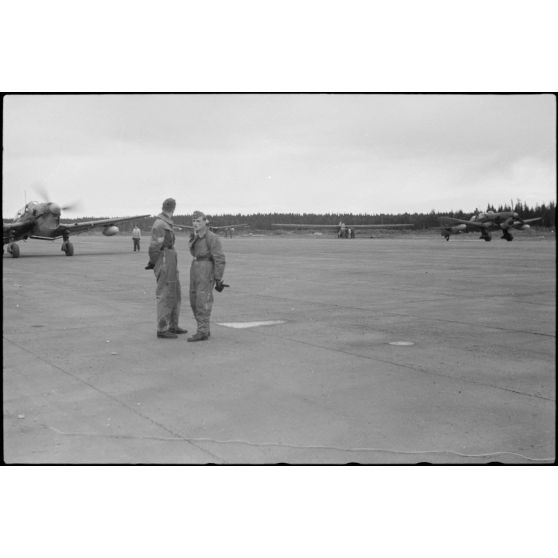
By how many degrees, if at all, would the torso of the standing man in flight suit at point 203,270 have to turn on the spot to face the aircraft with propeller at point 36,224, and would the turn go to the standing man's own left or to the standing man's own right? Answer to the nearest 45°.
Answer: approximately 135° to the standing man's own right

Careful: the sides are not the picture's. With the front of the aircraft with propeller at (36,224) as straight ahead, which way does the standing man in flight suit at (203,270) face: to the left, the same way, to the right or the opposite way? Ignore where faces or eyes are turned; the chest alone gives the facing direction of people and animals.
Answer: to the right

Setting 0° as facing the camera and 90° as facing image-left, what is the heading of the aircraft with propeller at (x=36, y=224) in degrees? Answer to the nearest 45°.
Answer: approximately 315°

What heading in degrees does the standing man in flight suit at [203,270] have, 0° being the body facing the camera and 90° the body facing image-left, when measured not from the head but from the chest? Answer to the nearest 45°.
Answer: approximately 45°

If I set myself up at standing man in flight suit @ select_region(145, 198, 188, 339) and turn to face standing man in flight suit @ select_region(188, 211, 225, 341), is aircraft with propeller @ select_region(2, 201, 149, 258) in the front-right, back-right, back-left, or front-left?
back-left
